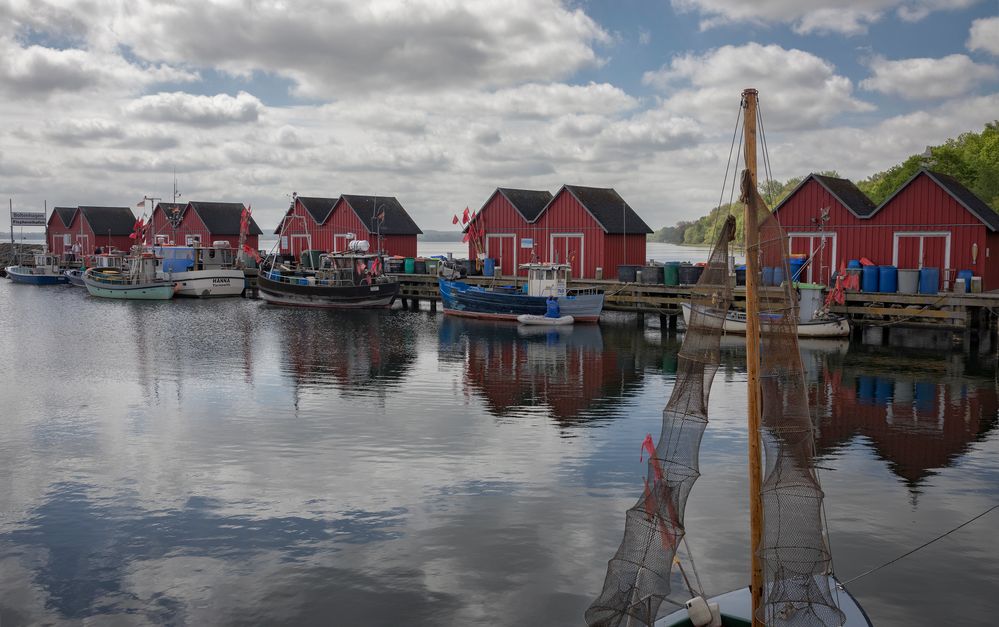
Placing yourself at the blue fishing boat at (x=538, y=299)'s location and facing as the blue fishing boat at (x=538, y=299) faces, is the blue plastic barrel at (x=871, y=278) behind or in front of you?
behind

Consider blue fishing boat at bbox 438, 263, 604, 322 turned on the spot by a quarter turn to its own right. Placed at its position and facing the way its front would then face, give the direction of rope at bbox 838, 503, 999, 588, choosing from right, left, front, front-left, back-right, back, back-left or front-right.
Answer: back

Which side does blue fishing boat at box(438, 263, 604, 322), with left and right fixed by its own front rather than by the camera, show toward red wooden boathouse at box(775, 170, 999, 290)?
back

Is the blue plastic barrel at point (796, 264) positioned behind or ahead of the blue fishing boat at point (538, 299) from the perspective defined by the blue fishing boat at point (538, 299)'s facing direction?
behind

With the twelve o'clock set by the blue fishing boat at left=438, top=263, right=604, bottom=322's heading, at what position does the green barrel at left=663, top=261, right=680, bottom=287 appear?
The green barrel is roughly at 6 o'clock from the blue fishing boat.

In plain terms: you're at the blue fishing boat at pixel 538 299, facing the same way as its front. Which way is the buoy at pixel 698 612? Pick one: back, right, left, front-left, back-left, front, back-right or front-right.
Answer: left

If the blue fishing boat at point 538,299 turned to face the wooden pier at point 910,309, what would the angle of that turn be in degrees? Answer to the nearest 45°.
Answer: approximately 135° to its left

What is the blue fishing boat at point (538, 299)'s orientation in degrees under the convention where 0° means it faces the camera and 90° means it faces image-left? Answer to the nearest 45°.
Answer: approximately 90°
